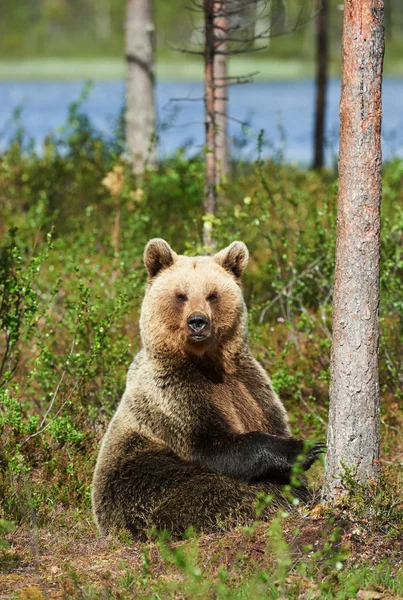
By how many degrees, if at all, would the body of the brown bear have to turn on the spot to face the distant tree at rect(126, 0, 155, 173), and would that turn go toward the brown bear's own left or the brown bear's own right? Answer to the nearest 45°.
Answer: approximately 135° to the brown bear's own left

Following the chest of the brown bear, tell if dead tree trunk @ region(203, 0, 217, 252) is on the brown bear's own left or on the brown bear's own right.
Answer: on the brown bear's own left

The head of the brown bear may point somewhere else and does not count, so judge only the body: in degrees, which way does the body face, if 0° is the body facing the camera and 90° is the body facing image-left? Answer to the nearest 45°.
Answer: approximately 315°

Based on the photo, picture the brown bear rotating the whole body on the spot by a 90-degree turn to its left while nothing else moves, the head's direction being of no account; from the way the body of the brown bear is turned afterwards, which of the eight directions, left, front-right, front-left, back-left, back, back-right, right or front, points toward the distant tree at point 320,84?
front-left
